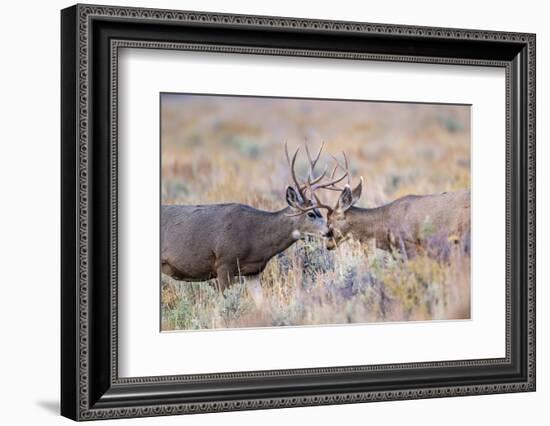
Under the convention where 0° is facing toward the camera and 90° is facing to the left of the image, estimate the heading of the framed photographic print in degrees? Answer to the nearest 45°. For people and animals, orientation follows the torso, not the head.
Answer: approximately 315°
